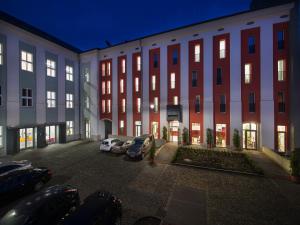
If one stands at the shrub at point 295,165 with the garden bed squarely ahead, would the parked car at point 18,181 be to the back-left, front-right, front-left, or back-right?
front-left

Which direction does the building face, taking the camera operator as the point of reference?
facing the viewer and to the left of the viewer

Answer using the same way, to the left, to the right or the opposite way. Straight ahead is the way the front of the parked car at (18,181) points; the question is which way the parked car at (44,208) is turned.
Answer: the same way

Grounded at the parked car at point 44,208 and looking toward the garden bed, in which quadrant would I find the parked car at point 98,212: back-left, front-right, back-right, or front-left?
front-right

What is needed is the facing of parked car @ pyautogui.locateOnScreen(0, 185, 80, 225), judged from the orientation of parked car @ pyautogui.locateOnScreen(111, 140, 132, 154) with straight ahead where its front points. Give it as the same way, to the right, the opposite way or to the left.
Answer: the same way

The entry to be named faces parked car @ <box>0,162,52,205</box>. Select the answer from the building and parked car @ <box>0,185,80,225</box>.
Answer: the building

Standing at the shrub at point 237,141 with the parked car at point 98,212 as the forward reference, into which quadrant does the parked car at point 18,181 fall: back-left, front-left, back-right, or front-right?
front-right

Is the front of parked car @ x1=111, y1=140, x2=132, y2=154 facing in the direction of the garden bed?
no

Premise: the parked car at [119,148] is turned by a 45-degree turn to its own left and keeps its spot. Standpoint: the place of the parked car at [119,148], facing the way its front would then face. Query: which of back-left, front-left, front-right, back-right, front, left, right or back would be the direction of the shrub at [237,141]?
left

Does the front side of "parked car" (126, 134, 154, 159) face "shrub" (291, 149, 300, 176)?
no

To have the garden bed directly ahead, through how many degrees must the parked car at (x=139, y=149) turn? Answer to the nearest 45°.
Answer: approximately 135° to its left

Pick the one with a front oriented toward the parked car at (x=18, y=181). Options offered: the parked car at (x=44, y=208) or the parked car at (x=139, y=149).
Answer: the parked car at (x=139, y=149)
